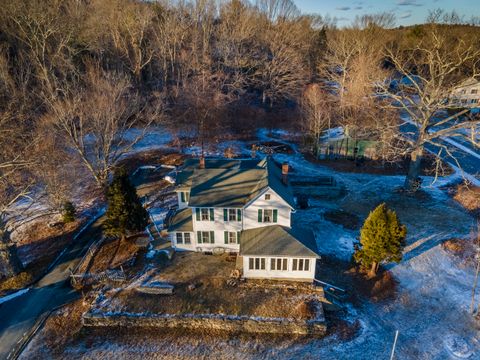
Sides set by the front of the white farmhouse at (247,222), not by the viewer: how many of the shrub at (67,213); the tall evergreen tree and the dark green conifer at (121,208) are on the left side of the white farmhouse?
1

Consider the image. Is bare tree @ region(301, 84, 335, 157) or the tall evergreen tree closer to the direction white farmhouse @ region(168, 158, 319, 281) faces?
the tall evergreen tree

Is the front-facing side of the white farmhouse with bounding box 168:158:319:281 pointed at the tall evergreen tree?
no

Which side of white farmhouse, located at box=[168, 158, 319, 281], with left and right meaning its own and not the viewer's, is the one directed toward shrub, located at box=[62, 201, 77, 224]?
right

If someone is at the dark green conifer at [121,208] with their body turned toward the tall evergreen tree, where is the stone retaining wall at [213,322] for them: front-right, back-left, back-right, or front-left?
front-right

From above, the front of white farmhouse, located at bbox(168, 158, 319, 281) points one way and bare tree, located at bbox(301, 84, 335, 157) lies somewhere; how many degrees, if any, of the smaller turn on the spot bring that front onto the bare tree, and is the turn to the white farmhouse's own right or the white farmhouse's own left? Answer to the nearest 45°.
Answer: approximately 135° to the white farmhouse's own left

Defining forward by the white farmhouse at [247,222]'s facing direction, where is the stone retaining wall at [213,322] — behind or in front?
in front

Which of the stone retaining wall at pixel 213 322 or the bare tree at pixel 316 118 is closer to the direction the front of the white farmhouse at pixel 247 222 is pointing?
the stone retaining wall

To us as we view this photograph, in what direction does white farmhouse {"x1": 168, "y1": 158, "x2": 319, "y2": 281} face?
facing the viewer

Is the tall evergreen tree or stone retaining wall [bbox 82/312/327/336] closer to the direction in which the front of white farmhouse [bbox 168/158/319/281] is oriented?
the stone retaining wall

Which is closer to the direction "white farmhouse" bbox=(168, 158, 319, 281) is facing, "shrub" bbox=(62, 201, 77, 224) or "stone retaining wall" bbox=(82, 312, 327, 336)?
the stone retaining wall

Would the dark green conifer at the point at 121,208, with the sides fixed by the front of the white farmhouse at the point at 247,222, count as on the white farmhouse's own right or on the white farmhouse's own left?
on the white farmhouse's own right
